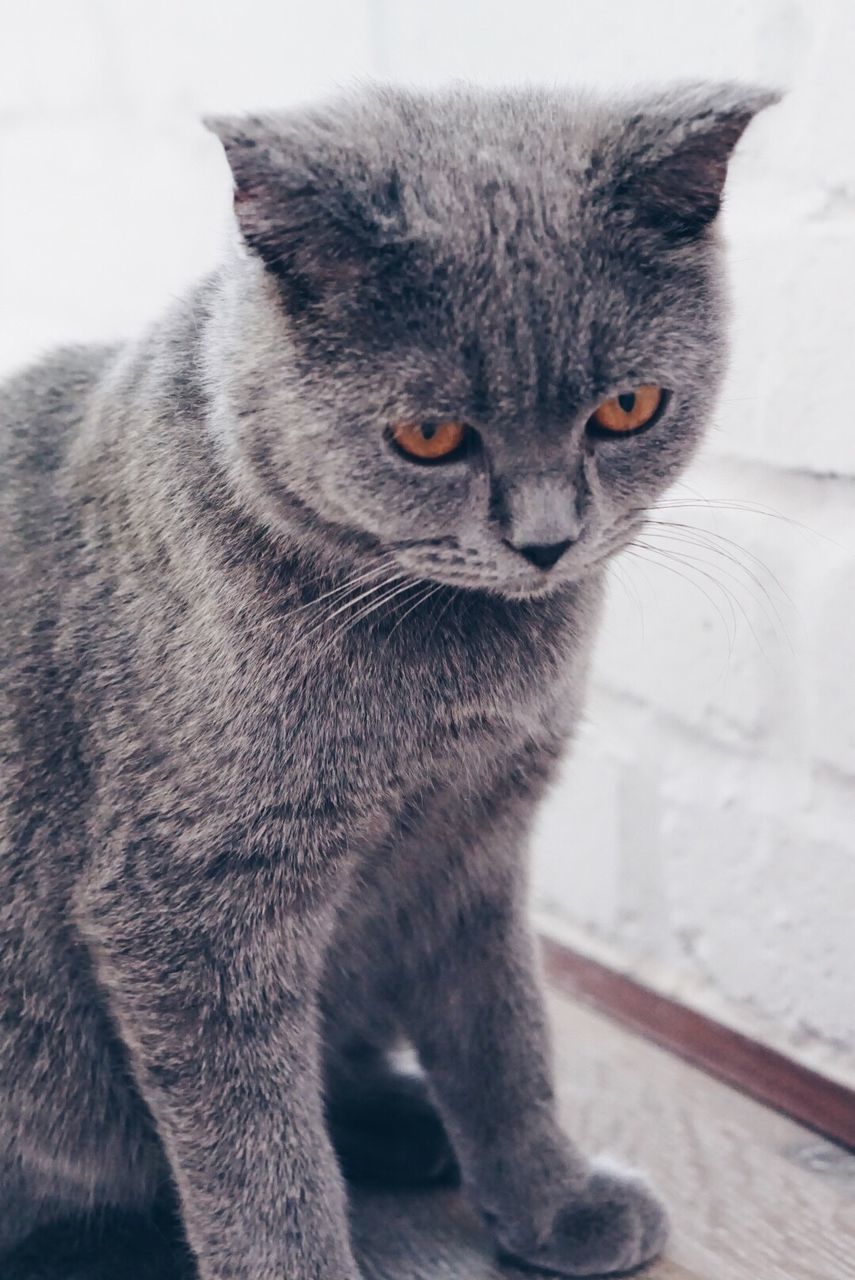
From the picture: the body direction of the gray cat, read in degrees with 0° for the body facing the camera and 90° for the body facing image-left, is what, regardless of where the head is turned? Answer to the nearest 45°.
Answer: approximately 315°
